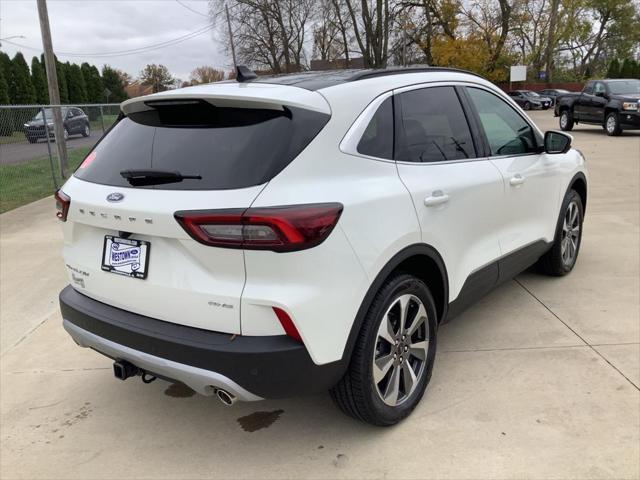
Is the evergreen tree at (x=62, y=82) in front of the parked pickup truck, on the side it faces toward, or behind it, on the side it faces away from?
behind

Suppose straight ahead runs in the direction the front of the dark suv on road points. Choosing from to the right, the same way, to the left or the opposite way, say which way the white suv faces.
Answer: the opposite way

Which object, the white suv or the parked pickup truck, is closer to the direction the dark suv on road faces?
the white suv

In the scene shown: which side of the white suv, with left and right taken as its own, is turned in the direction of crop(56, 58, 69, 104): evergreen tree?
left

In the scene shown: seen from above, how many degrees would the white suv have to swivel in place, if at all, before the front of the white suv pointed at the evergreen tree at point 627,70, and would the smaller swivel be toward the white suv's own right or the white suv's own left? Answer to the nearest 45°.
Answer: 0° — it already faces it

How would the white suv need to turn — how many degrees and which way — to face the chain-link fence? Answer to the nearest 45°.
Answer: approximately 90° to its left

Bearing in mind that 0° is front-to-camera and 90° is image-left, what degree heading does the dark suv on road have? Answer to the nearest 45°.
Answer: approximately 45°

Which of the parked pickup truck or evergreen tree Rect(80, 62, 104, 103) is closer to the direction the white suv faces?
the parked pickup truck

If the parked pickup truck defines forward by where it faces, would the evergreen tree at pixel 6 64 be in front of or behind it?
behind

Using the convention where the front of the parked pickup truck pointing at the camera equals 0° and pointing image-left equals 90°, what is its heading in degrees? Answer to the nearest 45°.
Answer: approximately 315°

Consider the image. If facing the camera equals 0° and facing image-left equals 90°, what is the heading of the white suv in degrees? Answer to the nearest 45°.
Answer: approximately 225°

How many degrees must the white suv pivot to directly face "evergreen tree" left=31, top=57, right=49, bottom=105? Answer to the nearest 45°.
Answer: approximately 90° to its left
